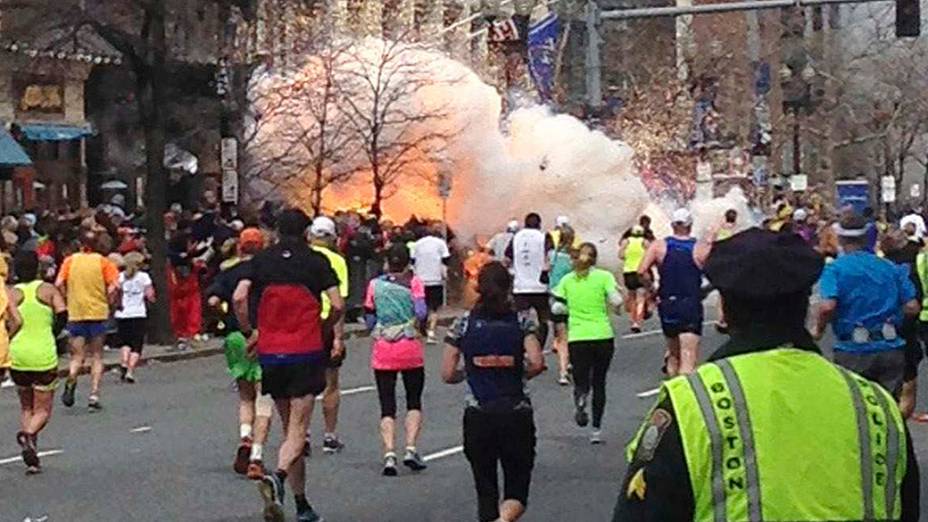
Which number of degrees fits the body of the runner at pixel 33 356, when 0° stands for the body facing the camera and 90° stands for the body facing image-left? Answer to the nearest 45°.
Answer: approximately 180°

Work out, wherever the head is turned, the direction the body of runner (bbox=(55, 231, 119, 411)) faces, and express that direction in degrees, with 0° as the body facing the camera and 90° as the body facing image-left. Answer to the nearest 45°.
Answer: approximately 180°

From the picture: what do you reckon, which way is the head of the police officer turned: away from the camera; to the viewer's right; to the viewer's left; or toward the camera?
away from the camera

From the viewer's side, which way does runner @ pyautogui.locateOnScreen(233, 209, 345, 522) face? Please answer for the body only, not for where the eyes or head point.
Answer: away from the camera

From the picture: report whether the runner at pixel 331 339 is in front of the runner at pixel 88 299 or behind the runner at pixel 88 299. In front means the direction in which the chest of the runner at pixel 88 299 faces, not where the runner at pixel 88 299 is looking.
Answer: behind

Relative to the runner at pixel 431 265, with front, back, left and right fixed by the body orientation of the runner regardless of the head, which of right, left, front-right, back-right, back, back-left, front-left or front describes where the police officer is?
back

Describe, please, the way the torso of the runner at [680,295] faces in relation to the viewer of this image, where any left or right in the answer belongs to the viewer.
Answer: facing away from the viewer

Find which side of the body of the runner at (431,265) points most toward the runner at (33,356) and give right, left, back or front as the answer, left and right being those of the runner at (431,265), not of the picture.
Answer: back

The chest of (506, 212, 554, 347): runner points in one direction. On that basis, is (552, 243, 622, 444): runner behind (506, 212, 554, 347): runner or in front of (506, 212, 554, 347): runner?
behind

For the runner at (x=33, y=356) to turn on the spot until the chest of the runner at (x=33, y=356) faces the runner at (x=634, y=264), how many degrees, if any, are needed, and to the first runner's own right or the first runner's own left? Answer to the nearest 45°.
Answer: approximately 45° to the first runner's own right

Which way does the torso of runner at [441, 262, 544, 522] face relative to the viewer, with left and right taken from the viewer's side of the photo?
facing away from the viewer

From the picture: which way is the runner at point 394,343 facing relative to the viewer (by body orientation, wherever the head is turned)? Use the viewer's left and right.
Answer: facing away from the viewer

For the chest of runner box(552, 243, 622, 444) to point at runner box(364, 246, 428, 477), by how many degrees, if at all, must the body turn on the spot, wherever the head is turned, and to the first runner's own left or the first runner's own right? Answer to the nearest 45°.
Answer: approximately 135° to the first runner's own left

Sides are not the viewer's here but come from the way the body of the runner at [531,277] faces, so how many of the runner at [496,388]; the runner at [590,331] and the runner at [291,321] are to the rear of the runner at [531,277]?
3
